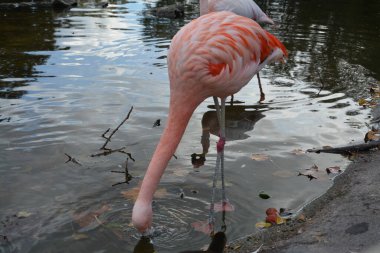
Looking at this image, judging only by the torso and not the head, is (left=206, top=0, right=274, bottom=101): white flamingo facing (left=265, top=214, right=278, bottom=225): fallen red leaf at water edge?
no

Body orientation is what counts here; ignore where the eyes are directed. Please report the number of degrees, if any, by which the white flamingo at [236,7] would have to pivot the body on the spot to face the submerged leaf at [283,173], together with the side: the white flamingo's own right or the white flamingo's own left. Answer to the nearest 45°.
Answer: approximately 90° to the white flamingo's own left

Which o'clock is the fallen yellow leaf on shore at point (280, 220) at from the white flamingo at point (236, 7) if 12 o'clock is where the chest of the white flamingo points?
The fallen yellow leaf on shore is roughly at 9 o'clock from the white flamingo.

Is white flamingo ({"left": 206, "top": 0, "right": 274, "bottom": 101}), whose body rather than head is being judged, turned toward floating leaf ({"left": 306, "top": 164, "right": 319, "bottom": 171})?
no

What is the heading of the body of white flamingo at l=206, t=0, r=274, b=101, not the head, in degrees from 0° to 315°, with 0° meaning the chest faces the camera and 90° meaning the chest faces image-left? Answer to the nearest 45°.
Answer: approximately 90°

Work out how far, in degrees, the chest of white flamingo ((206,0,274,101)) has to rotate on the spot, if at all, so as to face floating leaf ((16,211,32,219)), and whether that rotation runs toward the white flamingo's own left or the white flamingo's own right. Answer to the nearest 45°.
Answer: approximately 90° to the white flamingo's own left

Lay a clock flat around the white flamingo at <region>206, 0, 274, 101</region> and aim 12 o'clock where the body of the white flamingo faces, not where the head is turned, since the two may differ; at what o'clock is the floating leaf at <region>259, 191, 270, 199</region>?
The floating leaf is roughly at 9 o'clock from the white flamingo.

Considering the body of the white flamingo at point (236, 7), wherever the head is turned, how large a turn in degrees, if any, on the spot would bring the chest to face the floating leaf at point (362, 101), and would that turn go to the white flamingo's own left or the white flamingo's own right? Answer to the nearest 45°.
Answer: approximately 135° to the white flamingo's own left

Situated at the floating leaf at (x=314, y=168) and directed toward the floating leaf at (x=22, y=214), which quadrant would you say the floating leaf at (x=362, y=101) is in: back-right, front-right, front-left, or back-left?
back-right

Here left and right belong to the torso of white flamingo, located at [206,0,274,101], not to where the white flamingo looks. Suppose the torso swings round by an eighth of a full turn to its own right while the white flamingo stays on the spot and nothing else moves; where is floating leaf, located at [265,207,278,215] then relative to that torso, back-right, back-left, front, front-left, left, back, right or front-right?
back-left

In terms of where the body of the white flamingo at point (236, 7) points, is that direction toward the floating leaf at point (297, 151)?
no

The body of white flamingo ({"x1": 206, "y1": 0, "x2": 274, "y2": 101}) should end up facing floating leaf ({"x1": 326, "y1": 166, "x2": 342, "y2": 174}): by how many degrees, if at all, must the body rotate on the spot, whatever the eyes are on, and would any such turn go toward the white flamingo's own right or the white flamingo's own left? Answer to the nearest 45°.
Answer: approximately 90° to the white flamingo's own left
